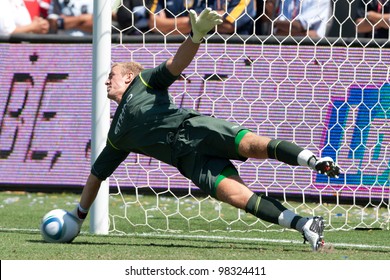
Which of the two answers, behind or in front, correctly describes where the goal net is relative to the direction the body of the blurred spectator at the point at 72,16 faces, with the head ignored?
in front

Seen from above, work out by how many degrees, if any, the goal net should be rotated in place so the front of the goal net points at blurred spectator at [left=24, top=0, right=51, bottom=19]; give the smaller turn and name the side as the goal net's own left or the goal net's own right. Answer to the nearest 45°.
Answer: approximately 135° to the goal net's own right

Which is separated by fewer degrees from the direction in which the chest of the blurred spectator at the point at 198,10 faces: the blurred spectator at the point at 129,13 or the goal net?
the goal net

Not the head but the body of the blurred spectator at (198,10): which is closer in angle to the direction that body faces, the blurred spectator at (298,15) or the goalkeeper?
the goalkeeper

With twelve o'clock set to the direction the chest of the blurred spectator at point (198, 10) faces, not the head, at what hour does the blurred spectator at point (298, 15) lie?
the blurred spectator at point (298, 15) is roughly at 9 o'clock from the blurred spectator at point (198, 10).
